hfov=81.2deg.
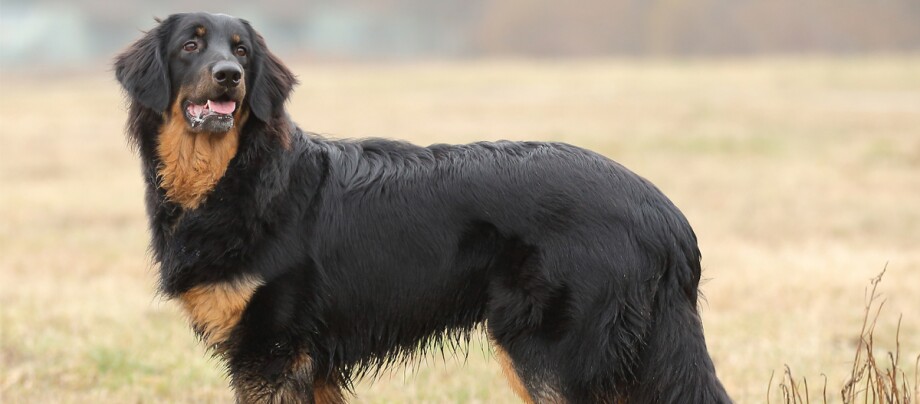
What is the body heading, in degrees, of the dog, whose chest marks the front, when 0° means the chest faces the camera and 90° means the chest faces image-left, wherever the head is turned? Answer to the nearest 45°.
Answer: approximately 90°
